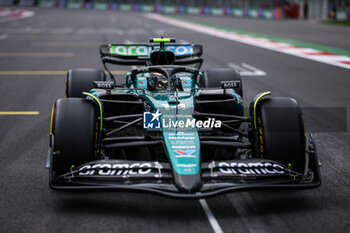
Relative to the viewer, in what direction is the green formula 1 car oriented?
toward the camera
